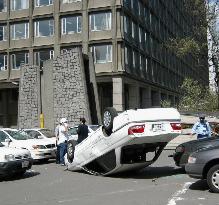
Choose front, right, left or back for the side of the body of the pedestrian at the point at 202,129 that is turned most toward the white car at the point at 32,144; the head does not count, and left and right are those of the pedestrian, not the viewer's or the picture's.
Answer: right

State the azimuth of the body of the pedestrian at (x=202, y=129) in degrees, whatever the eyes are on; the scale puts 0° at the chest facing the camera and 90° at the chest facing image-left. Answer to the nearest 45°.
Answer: approximately 0°

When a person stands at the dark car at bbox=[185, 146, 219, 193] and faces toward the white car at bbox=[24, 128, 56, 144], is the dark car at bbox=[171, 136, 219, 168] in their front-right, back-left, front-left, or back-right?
front-right

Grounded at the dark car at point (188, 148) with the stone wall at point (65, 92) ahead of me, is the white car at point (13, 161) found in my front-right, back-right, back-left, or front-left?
front-left

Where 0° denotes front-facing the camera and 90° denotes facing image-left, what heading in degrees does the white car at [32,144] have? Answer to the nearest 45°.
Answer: approximately 315°

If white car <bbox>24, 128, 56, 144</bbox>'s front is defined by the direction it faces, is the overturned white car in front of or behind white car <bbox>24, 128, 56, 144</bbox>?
in front

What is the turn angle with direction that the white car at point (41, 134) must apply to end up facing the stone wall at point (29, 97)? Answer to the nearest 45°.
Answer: approximately 135° to its left
